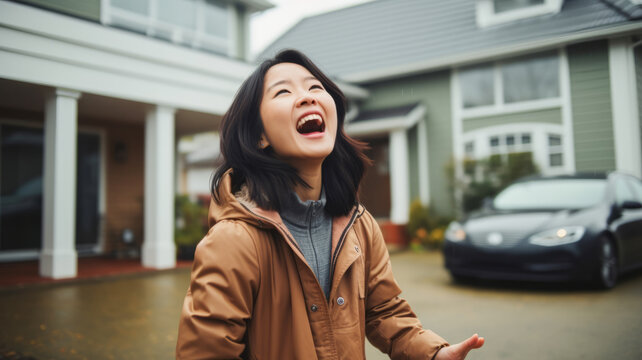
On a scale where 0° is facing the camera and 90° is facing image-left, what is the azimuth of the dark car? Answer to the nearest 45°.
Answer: approximately 45°

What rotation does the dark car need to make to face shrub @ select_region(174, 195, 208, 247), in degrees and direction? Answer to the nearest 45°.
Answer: approximately 45° to its right

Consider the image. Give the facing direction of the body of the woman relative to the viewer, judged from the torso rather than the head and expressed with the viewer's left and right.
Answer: facing the viewer and to the right of the viewer

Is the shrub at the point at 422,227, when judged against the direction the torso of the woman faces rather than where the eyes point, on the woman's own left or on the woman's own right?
on the woman's own left

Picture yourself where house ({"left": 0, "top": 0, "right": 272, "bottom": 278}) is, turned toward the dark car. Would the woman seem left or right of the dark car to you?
right

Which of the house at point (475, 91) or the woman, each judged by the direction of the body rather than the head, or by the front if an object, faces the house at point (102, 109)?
the house at point (475, 91)

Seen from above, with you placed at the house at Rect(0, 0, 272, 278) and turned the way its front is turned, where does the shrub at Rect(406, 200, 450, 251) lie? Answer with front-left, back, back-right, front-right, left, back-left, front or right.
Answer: front-left

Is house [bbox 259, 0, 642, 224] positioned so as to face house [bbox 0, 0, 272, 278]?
yes

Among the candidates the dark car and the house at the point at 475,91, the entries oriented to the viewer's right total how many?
0

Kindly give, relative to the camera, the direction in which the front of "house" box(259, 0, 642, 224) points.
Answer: facing the viewer and to the left of the viewer

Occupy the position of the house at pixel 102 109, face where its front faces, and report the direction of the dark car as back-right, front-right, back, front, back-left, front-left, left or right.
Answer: front
